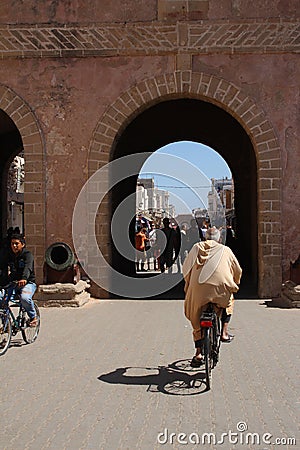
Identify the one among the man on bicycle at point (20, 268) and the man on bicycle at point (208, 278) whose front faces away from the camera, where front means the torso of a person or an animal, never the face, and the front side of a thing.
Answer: the man on bicycle at point (208, 278)

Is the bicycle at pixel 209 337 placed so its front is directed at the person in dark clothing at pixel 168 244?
yes

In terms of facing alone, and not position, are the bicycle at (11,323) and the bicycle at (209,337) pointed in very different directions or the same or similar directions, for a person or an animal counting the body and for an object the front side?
very different directions

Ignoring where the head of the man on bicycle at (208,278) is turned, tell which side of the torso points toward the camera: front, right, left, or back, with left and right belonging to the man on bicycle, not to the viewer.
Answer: back

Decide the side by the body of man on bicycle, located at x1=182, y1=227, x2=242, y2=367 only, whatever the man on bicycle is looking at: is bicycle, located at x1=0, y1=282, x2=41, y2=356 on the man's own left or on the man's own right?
on the man's own left

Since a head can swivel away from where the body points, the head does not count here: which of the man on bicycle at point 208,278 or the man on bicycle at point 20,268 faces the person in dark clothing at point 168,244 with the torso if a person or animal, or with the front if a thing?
the man on bicycle at point 208,278

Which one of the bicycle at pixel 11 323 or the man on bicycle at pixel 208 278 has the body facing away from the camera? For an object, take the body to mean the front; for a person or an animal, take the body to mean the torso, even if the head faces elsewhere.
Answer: the man on bicycle

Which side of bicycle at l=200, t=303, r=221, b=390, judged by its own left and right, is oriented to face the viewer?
back

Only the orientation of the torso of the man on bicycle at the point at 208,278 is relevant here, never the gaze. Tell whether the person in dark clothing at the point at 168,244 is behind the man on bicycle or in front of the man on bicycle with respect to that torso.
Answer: in front

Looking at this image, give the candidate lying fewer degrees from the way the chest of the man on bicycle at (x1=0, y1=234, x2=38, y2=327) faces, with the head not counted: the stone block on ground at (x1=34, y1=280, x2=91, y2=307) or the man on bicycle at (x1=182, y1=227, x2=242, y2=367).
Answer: the man on bicycle
